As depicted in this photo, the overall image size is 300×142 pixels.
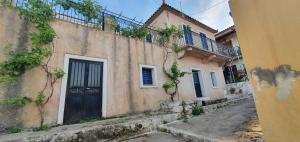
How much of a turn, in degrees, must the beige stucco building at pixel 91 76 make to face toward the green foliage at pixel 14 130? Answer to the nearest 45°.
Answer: approximately 90° to its right

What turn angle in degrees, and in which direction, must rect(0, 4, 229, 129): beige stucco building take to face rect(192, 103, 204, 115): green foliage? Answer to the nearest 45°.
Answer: approximately 45° to its left

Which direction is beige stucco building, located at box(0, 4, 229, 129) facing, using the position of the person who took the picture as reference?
facing the viewer and to the right of the viewer

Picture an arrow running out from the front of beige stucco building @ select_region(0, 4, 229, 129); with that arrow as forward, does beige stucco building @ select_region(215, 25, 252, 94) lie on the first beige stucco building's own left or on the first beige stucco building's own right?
on the first beige stucco building's own left
